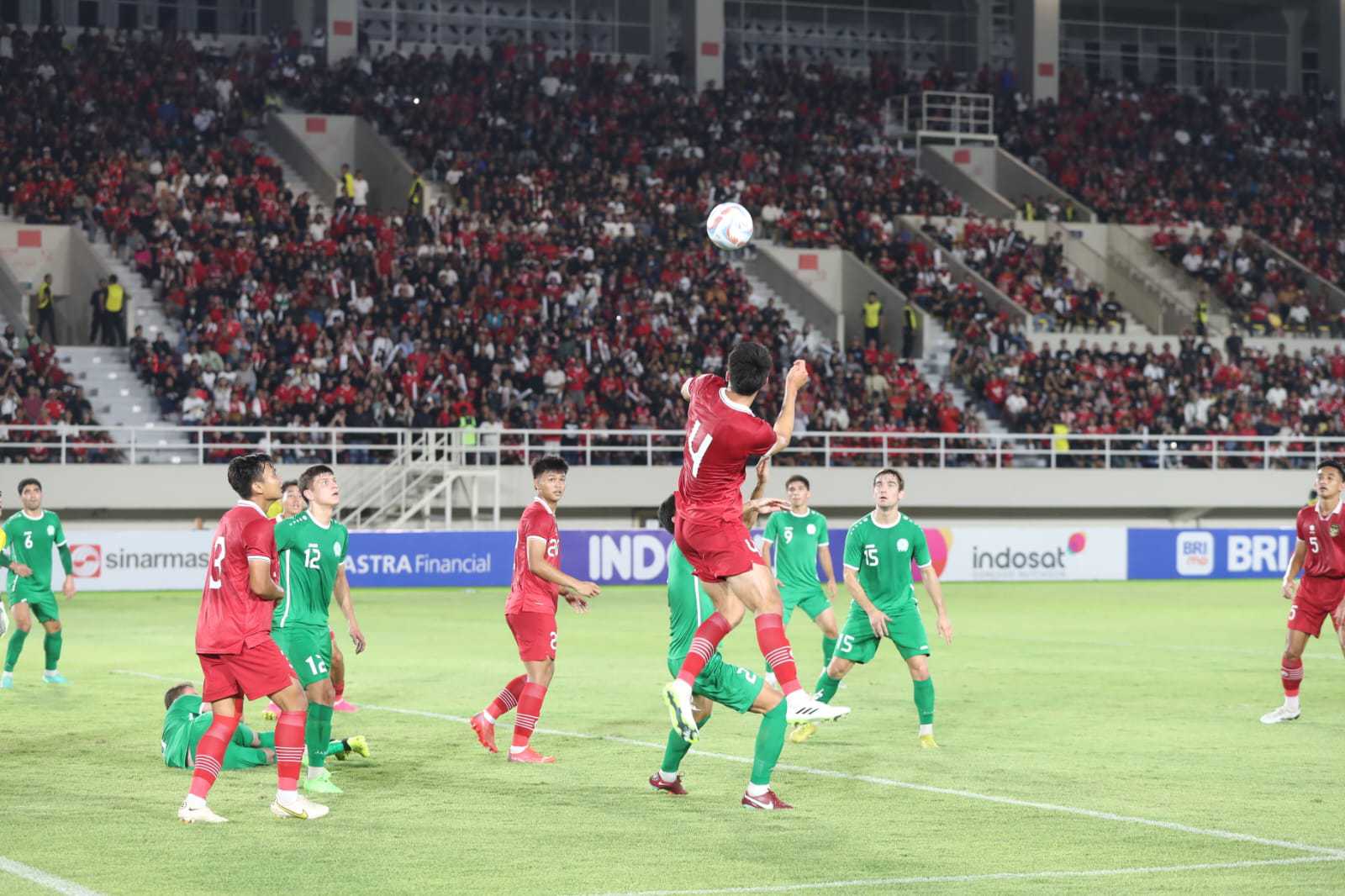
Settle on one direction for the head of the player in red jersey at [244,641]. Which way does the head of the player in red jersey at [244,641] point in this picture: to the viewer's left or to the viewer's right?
to the viewer's right

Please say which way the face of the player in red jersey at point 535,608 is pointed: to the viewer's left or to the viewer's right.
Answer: to the viewer's right

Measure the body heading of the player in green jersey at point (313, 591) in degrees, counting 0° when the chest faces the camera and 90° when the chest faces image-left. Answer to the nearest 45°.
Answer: approximately 315°

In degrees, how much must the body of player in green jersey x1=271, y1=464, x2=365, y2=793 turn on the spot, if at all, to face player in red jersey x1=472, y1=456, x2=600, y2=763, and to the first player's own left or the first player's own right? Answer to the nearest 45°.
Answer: approximately 90° to the first player's own left

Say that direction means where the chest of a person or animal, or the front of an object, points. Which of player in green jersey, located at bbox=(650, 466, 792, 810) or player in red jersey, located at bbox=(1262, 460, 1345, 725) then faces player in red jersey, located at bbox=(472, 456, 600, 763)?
player in red jersey, located at bbox=(1262, 460, 1345, 725)

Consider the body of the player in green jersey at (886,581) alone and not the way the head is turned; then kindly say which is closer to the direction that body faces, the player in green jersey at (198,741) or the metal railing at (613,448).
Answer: the player in green jersey

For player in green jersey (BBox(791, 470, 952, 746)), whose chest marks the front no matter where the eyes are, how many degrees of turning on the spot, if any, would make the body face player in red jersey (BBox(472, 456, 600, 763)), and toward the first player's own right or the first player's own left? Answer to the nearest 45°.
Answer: approximately 45° to the first player's own right
